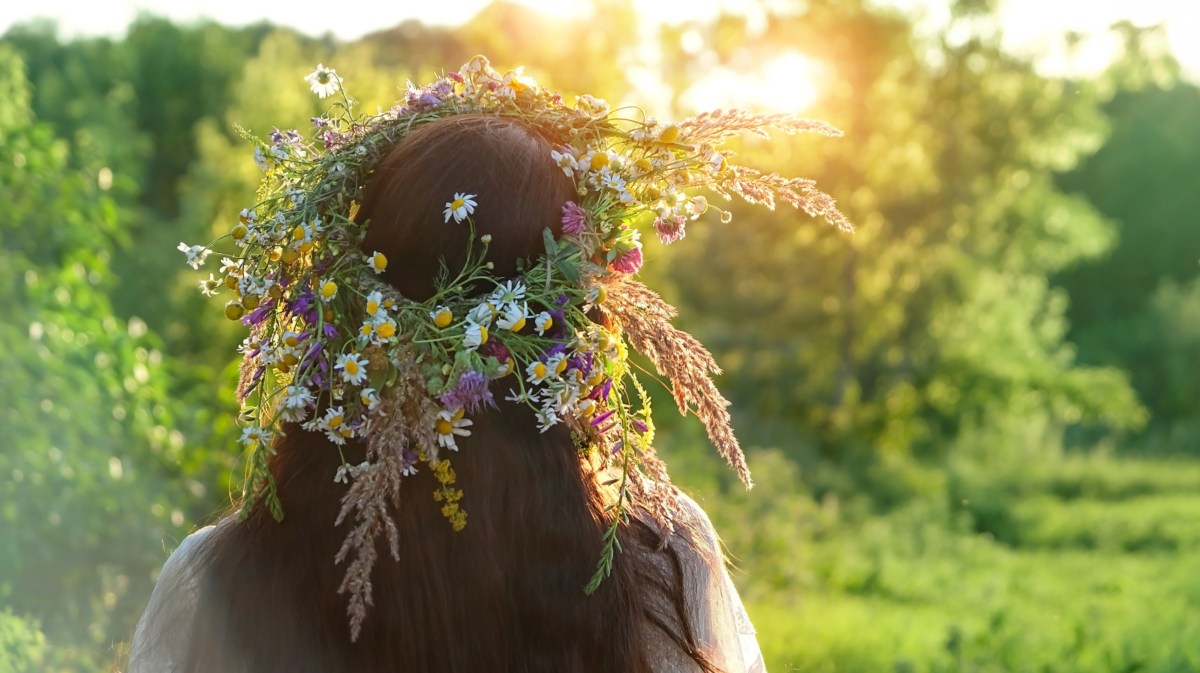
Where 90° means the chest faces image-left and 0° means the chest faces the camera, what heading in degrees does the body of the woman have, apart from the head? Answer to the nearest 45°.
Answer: approximately 180°

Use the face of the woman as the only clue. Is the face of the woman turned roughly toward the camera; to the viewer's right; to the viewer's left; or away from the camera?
away from the camera
